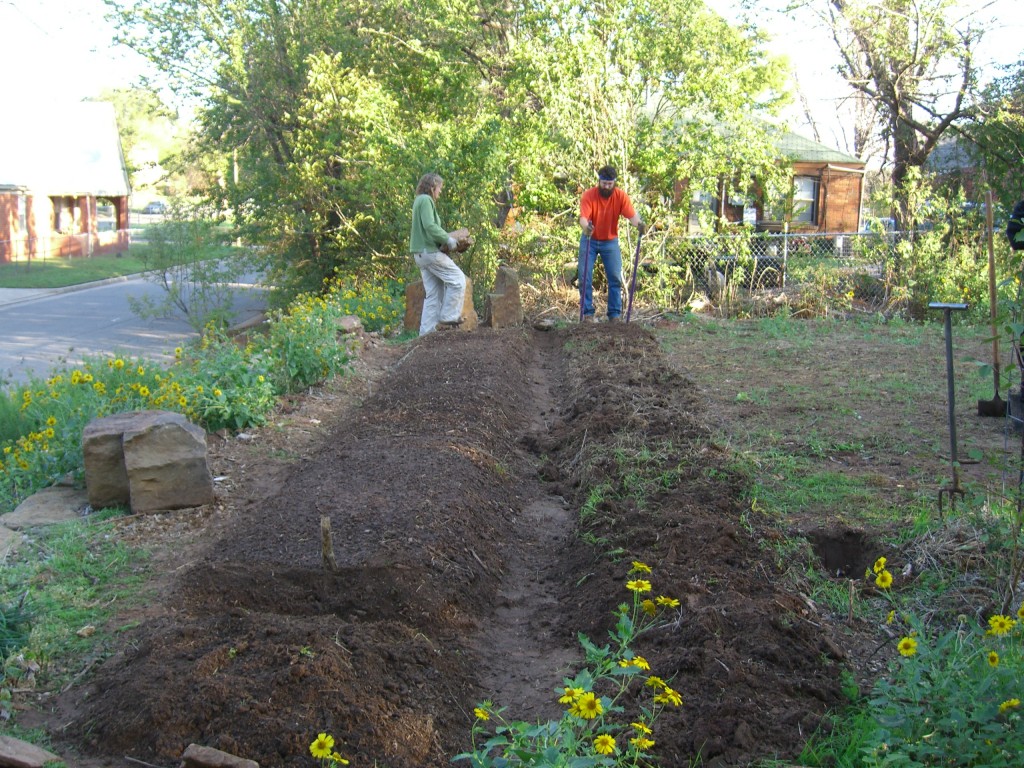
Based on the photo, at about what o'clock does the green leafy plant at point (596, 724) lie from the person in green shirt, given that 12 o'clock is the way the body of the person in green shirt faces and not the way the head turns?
The green leafy plant is roughly at 3 o'clock from the person in green shirt.

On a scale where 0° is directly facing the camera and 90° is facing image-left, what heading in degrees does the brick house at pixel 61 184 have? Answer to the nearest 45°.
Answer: approximately 315°

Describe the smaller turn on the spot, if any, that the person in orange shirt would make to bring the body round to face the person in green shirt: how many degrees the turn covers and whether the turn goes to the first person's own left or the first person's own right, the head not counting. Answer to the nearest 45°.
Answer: approximately 45° to the first person's own right

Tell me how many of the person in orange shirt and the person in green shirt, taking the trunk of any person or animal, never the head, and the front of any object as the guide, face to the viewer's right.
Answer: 1

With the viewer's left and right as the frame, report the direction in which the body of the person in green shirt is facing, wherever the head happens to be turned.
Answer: facing to the right of the viewer

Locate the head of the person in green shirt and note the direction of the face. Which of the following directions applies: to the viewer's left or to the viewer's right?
to the viewer's right

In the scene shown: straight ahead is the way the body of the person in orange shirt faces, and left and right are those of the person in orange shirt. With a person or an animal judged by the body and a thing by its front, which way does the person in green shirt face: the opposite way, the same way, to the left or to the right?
to the left

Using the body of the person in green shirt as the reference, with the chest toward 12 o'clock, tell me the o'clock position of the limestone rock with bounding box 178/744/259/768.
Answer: The limestone rock is roughly at 3 o'clock from the person in green shirt.

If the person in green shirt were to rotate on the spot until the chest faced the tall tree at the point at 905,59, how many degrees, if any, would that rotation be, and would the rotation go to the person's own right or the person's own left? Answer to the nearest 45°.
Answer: approximately 45° to the person's own left

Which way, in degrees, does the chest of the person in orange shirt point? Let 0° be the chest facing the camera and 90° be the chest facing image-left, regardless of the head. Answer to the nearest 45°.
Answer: approximately 0°
